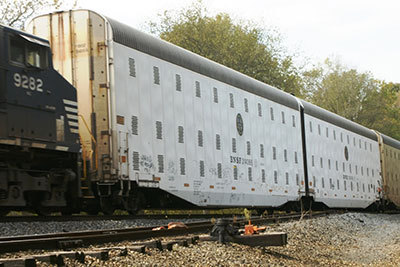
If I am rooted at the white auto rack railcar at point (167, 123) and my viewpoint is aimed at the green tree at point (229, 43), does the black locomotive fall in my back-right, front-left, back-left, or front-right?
back-left

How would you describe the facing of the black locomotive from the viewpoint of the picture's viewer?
facing away from the viewer and to the right of the viewer

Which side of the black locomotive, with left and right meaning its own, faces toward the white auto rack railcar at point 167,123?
front

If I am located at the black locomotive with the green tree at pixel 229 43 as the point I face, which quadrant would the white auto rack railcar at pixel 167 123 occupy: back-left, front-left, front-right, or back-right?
front-right

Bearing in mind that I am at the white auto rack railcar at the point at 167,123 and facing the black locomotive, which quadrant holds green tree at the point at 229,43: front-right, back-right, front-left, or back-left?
back-right
